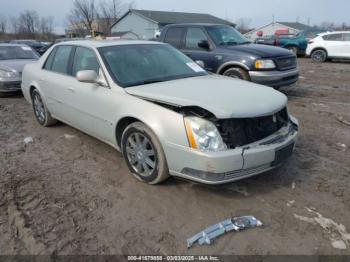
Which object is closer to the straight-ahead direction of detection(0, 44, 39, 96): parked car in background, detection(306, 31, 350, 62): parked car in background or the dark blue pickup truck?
the dark blue pickup truck

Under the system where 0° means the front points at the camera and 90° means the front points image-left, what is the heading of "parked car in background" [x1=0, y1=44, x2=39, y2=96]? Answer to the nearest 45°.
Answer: approximately 315°

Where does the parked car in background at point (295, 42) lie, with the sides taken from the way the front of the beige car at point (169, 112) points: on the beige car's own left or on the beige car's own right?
on the beige car's own left

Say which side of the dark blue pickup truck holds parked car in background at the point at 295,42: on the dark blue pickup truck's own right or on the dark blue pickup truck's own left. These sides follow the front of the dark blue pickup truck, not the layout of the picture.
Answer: on the dark blue pickup truck's own left
